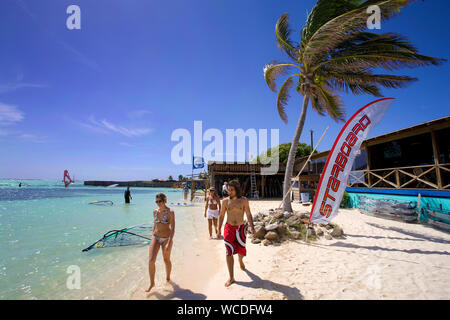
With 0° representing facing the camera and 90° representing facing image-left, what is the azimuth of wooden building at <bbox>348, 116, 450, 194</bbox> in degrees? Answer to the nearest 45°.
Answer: approximately 45°

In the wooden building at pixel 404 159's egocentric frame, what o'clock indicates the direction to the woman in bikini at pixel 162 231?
The woman in bikini is roughly at 11 o'clock from the wooden building.

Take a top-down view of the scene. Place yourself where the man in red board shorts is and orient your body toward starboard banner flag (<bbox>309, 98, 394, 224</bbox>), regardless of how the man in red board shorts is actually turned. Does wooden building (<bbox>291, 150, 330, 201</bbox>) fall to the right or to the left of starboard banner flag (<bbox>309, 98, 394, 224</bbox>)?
left

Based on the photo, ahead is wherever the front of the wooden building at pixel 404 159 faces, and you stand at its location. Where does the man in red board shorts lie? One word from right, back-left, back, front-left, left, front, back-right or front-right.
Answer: front-left

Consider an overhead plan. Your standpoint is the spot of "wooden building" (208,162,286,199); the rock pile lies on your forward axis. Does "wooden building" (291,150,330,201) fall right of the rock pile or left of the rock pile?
left

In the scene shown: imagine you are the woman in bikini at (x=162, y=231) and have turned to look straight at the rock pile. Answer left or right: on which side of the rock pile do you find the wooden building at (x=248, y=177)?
left

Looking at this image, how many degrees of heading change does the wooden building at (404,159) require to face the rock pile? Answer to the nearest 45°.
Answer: approximately 45° to its left
